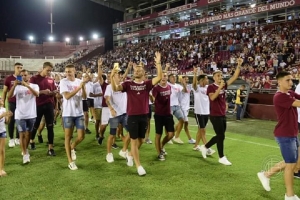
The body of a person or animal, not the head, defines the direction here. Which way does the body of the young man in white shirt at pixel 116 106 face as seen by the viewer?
toward the camera

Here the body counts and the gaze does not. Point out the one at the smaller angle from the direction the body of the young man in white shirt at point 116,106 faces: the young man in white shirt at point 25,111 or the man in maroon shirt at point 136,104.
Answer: the man in maroon shirt

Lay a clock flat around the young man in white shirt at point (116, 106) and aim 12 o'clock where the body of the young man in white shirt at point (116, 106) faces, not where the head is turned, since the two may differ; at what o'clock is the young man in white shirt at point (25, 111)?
the young man in white shirt at point (25, 111) is roughly at 3 o'clock from the young man in white shirt at point (116, 106).

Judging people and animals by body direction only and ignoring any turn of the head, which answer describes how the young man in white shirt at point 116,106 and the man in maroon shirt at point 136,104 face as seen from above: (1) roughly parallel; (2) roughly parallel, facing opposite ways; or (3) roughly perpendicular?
roughly parallel

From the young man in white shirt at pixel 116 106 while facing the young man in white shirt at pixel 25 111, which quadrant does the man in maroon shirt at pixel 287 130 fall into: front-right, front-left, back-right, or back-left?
back-left

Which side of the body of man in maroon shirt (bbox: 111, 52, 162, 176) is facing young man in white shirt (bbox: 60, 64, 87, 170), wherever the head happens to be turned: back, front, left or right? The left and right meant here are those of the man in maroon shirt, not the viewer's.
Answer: right

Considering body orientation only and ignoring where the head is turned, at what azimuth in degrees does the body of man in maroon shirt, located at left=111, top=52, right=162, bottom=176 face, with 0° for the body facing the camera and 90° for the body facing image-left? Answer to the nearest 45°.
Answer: approximately 0°

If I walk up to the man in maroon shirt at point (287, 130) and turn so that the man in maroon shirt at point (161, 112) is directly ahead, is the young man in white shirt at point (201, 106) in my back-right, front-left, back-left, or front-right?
front-right

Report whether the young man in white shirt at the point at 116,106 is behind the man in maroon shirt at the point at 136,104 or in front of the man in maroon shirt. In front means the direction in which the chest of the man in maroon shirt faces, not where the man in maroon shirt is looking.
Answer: behind

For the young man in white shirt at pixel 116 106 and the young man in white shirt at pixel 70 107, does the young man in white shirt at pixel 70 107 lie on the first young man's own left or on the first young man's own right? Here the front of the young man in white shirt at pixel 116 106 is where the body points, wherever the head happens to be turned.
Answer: on the first young man's own right

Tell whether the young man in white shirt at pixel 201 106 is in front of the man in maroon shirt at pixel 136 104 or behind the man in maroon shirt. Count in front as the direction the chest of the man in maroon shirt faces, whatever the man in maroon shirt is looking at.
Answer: behind
